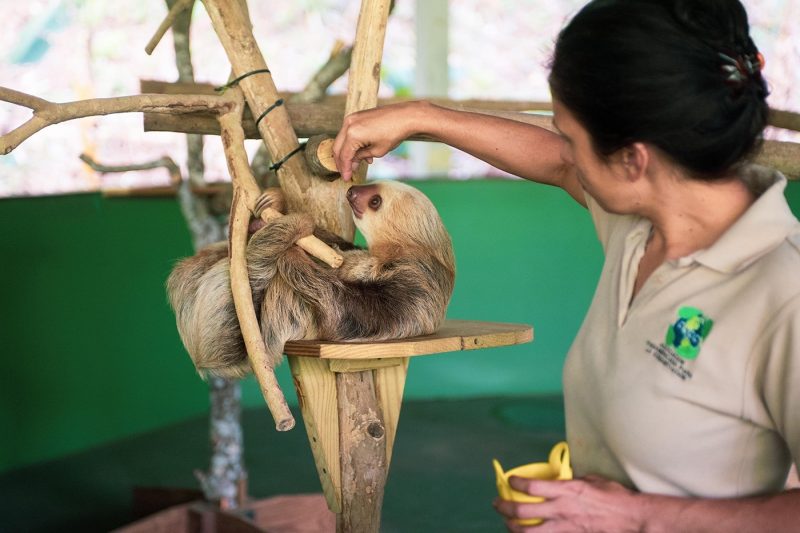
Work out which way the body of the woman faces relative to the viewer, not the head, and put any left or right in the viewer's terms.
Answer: facing the viewer and to the left of the viewer

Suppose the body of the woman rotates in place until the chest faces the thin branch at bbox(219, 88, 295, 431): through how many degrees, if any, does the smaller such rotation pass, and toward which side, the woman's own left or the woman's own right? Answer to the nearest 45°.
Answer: approximately 90° to the woman's own right

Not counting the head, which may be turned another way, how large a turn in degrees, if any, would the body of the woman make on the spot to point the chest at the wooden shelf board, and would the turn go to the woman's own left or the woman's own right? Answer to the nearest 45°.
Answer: approximately 90° to the woman's own right

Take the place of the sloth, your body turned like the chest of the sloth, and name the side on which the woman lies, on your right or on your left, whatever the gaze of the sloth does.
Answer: on your left

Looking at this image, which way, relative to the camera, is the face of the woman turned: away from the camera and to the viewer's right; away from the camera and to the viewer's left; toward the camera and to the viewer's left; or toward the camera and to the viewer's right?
away from the camera and to the viewer's left

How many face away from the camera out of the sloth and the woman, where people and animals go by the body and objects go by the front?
0
